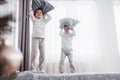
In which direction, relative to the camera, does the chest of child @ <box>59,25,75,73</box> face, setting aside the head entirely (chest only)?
toward the camera

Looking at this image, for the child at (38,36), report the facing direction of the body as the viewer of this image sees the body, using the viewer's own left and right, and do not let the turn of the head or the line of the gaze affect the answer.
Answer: facing the viewer

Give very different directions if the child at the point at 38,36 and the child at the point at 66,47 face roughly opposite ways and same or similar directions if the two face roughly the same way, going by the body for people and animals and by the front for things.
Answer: same or similar directions

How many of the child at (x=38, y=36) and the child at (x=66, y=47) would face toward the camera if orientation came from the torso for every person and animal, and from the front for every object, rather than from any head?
2
